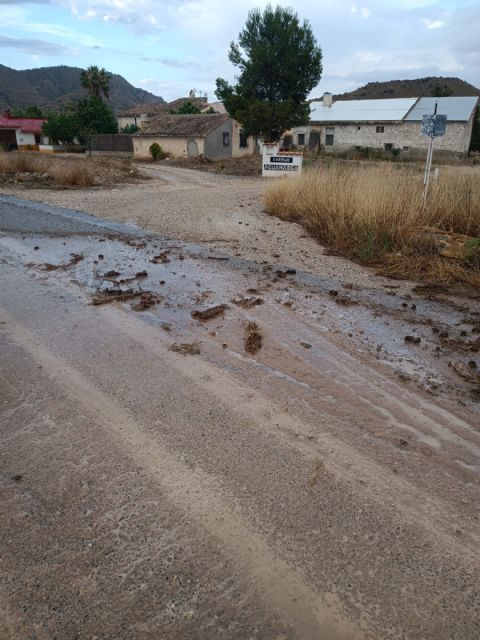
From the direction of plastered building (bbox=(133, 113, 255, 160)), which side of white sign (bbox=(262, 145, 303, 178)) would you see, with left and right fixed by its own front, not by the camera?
back

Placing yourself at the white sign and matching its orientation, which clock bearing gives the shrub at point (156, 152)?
The shrub is roughly at 5 o'clock from the white sign.

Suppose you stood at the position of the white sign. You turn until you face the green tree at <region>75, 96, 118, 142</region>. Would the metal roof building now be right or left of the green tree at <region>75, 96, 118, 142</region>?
right

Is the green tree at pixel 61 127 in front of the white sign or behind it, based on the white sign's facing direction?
behind

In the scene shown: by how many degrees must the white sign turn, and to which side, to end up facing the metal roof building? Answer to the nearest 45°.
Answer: approximately 180°

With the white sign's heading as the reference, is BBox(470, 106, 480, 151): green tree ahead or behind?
behind

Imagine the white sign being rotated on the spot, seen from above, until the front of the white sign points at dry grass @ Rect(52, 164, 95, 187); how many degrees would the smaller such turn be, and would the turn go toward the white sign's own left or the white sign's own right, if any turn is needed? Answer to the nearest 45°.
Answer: approximately 45° to the white sign's own right

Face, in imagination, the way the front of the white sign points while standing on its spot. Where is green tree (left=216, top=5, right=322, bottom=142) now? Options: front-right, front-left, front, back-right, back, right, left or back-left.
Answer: back

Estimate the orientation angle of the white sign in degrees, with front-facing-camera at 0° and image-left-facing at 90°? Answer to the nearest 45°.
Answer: approximately 0°
